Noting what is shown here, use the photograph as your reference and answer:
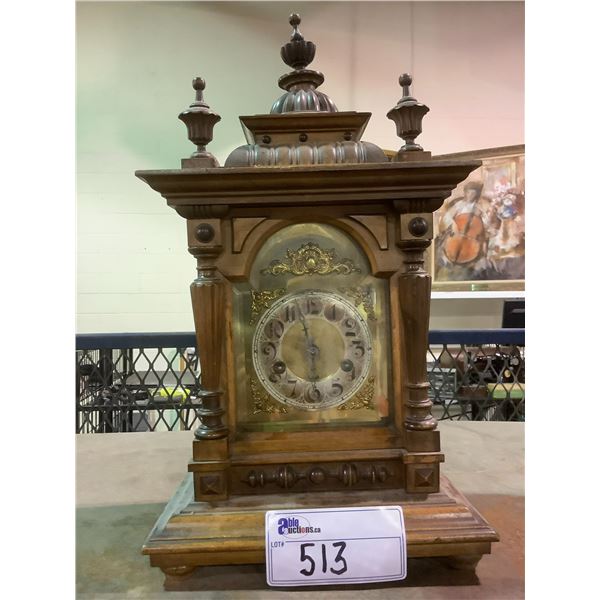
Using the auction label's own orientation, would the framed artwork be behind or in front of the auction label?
behind

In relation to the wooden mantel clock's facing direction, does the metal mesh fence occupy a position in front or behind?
behind

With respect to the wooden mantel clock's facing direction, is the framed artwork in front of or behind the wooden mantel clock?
behind

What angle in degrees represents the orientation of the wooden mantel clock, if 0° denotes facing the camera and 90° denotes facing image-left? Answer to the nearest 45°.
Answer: approximately 0°

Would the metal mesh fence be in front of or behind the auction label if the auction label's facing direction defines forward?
behind

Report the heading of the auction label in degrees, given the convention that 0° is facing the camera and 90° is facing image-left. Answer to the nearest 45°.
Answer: approximately 0°
